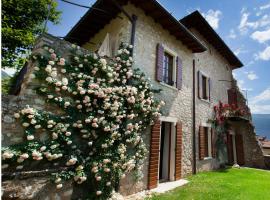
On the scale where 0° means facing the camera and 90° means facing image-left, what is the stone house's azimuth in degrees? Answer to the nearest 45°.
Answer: approximately 315°

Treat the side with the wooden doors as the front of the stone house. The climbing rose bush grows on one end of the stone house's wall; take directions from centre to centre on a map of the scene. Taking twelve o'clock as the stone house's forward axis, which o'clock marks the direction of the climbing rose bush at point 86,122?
The climbing rose bush is roughly at 3 o'clock from the stone house.

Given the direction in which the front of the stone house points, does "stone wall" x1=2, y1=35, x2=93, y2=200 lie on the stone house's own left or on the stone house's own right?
on the stone house's own right
